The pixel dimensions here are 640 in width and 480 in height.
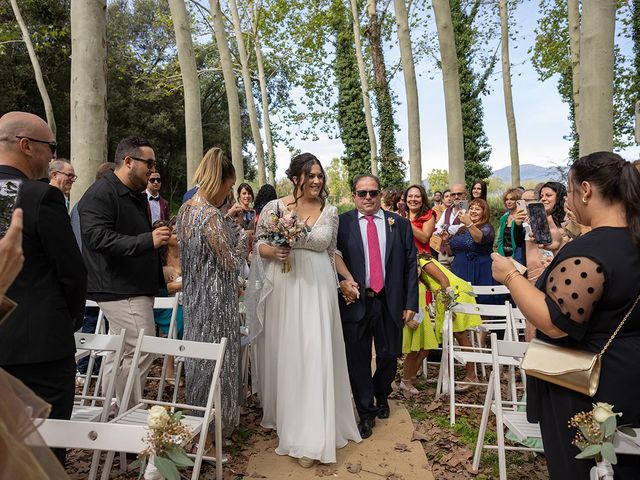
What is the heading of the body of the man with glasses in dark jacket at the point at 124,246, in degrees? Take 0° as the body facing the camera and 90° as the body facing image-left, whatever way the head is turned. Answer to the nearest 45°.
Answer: approximately 270°

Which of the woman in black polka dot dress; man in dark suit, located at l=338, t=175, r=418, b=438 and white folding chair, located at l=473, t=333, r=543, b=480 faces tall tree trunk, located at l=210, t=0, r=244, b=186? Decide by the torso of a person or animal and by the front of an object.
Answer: the woman in black polka dot dress

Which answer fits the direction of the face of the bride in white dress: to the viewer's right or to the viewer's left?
to the viewer's right

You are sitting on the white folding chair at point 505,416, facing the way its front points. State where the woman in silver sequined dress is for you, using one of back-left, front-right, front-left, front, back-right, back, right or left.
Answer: back-right

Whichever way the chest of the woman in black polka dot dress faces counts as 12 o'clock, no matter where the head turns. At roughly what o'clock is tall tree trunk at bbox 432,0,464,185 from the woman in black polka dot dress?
The tall tree trunk is roughly at 1 o'clock from the woman in black polka dot dress.

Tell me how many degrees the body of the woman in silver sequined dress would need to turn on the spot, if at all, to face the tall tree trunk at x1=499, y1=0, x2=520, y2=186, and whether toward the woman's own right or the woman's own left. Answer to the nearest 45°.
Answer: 0° — they already face it

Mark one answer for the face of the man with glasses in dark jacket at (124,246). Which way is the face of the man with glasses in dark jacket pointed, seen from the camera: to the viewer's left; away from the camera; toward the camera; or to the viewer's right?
to the viewer's right

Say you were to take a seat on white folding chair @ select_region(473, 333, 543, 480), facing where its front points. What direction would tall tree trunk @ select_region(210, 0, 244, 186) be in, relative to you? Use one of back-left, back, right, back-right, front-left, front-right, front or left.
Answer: back

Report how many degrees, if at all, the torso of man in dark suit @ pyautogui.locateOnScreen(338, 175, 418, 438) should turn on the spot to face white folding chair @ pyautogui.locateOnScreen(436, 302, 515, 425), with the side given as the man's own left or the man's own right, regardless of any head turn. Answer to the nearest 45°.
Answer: approximately 135° to the man's own left

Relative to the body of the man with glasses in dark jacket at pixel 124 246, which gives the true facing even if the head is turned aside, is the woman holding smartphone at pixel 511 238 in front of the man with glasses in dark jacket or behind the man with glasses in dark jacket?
in front

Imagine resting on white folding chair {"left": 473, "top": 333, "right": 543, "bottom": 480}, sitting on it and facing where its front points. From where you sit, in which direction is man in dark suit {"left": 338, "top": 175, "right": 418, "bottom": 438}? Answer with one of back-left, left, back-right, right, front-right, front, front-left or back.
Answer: back

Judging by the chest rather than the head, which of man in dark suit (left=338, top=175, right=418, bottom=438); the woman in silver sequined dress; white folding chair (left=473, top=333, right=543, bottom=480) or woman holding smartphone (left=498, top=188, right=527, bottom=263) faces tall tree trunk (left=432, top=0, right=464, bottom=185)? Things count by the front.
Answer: the woman in silver sequined dress

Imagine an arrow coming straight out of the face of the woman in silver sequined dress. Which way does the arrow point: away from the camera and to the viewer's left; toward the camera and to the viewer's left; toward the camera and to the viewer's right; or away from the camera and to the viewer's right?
away from the camera and to the viewer's right

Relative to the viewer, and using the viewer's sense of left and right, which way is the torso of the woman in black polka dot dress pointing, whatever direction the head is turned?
facing away from the viewer and to the left of the viewer
